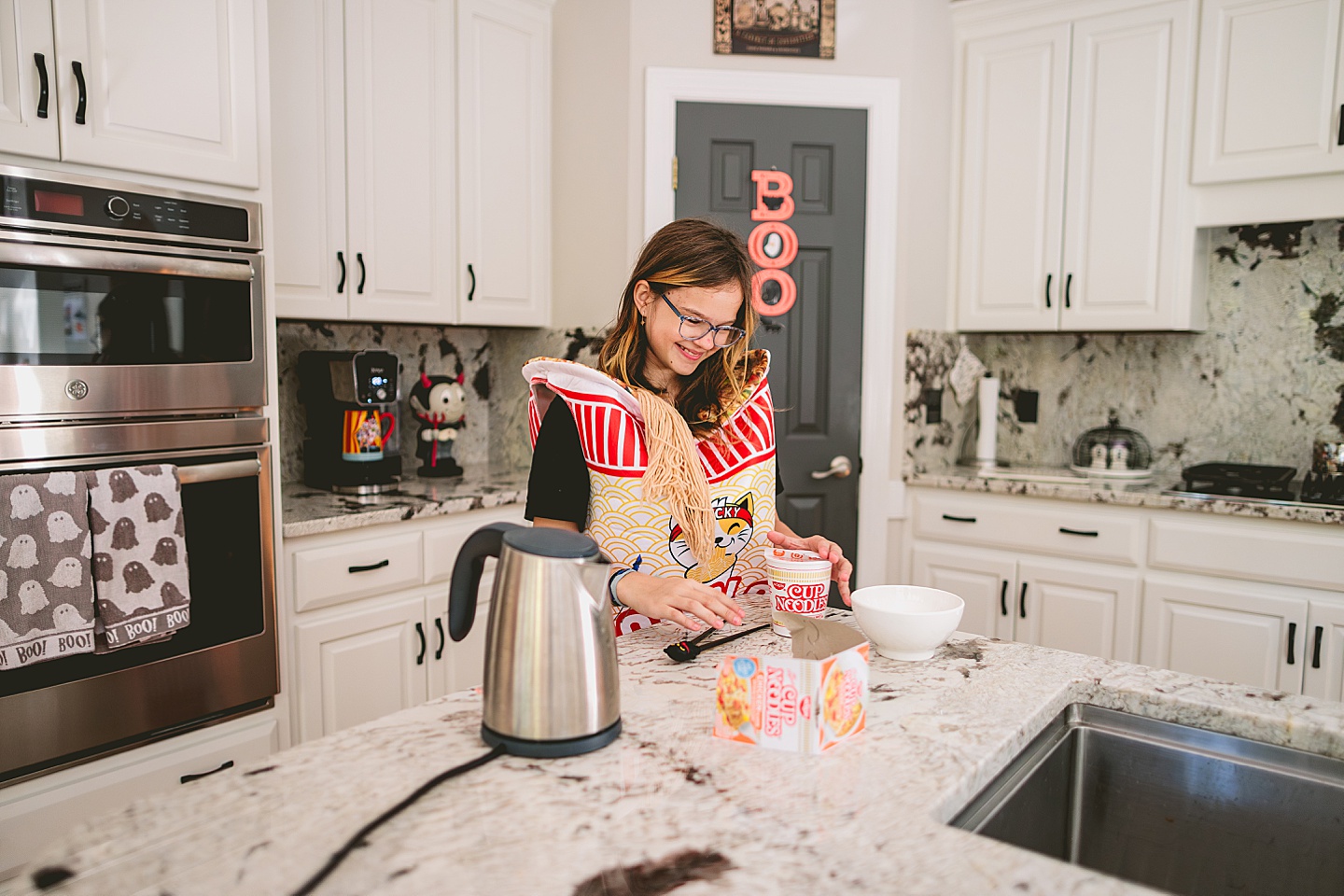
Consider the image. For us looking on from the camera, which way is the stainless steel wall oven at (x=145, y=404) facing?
facing the viewer and to the right of the viewer

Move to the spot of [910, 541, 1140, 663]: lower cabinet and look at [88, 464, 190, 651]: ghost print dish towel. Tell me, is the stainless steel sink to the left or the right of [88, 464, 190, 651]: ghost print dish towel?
left

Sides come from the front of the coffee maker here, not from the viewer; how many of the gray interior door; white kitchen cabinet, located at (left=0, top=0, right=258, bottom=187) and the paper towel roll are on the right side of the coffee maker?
1

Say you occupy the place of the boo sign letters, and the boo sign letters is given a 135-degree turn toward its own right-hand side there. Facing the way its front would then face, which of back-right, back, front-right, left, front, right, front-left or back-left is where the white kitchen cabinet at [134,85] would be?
left

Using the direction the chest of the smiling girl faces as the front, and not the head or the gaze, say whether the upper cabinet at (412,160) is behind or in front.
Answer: behind

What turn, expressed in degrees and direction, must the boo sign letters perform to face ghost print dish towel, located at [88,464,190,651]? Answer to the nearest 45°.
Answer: approximately 45° to its right

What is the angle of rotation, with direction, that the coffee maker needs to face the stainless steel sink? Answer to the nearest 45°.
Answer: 0° — it already faces it

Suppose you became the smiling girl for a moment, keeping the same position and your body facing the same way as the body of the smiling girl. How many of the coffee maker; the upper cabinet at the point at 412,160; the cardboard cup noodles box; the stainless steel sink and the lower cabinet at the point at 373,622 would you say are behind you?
3

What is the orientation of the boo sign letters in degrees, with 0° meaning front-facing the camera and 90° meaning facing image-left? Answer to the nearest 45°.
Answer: approximately 0°
